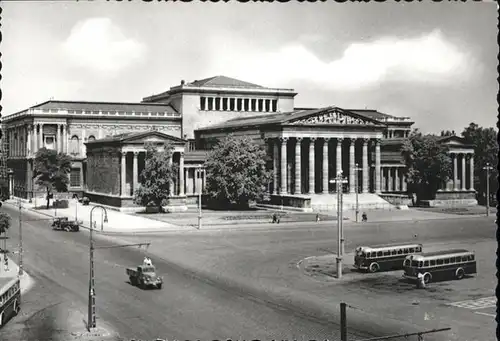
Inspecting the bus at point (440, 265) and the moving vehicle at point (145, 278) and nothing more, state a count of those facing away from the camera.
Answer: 0

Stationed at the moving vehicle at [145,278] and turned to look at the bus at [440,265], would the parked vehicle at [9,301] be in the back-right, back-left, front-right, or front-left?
back-right
